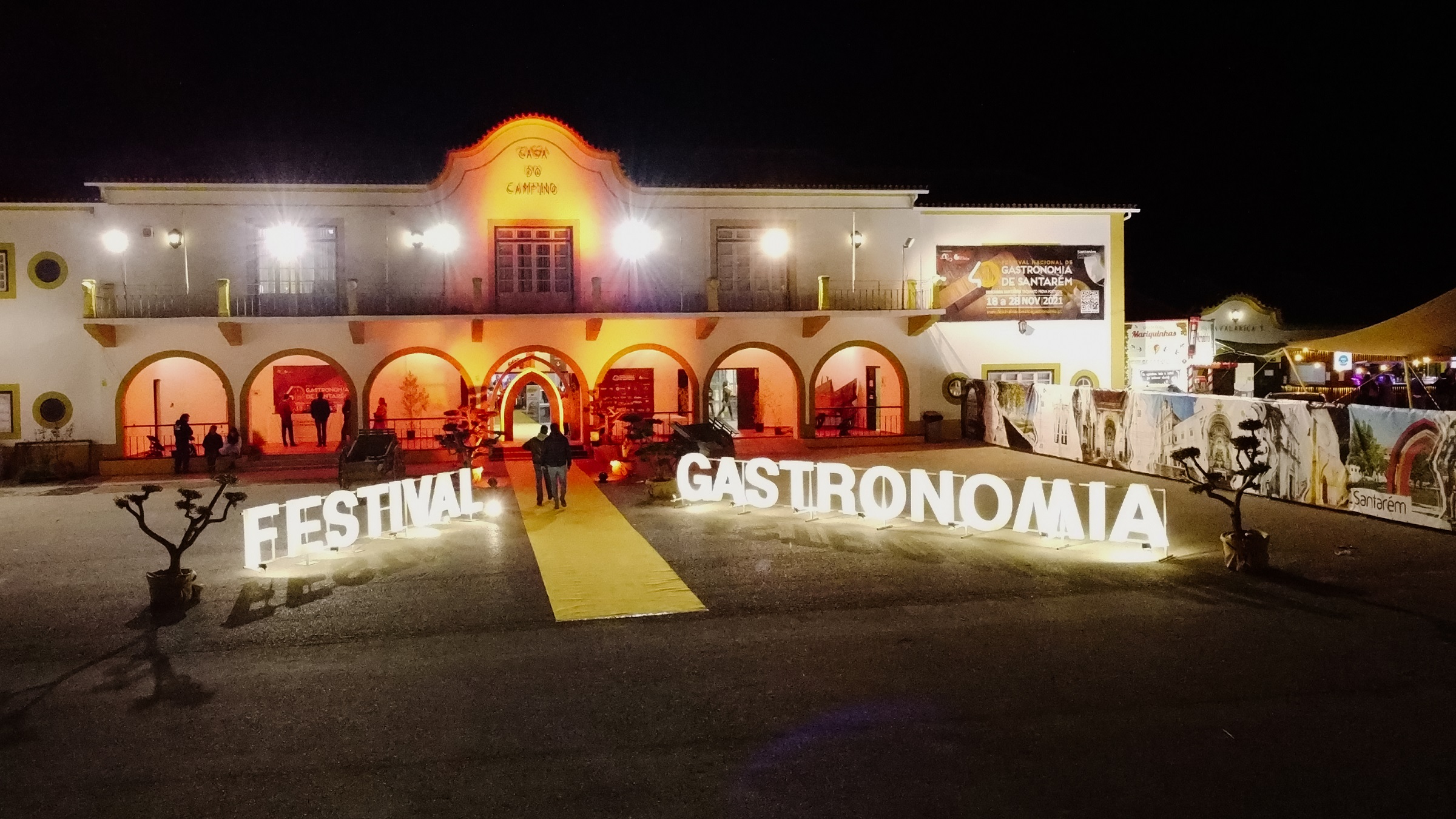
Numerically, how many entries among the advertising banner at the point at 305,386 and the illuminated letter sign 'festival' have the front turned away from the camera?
0

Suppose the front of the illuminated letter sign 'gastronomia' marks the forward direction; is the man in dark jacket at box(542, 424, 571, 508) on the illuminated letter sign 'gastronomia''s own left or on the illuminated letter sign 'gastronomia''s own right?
on the illuminated letter sign 'gastronomia''s own right

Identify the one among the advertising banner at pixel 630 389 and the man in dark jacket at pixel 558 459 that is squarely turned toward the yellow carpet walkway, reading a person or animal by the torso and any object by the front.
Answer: the advertising banner

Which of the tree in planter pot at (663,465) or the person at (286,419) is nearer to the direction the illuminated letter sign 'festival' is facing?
the tree in planter pot

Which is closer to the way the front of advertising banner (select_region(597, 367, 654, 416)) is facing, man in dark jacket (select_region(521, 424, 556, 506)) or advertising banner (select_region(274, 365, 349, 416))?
the man in dark jacket

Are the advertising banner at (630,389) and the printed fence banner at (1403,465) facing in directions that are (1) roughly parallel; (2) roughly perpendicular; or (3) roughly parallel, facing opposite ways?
roughly perpendicular

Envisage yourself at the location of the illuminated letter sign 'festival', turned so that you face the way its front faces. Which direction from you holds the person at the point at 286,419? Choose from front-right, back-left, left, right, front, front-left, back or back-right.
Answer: back-left

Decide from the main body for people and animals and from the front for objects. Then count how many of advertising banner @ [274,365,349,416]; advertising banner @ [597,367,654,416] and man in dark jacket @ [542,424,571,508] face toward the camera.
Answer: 2

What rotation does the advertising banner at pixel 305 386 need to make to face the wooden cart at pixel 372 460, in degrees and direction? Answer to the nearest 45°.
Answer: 0° — it already faces it

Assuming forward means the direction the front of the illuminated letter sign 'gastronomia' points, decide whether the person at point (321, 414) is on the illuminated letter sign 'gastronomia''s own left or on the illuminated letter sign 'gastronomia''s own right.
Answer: on the illuminated letter sign 'gastronomia''s own right

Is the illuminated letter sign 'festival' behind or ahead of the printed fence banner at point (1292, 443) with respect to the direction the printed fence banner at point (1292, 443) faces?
ahead

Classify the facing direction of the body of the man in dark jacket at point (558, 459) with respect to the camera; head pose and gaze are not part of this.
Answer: away from the camera

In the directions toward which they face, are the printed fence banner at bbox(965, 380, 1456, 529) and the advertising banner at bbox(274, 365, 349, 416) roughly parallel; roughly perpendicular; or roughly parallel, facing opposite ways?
roughly perpendicular
